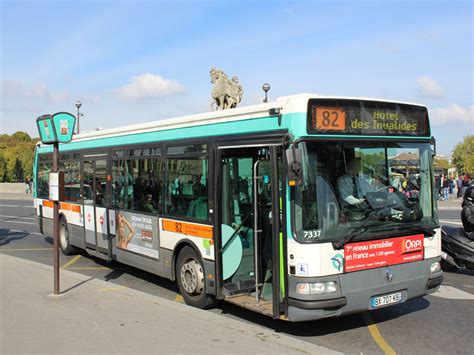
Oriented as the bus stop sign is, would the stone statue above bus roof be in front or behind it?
behind

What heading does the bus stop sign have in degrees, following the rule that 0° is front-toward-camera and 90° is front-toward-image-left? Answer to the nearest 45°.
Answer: approximately 0°

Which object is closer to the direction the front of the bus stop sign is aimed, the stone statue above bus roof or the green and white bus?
the green and white bus

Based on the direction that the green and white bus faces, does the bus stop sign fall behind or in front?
behind

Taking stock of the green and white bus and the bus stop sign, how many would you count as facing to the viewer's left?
0

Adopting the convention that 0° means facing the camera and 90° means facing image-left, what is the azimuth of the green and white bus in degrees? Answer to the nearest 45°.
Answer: approximately 315°

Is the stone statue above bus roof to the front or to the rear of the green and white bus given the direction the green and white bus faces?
to the rear
